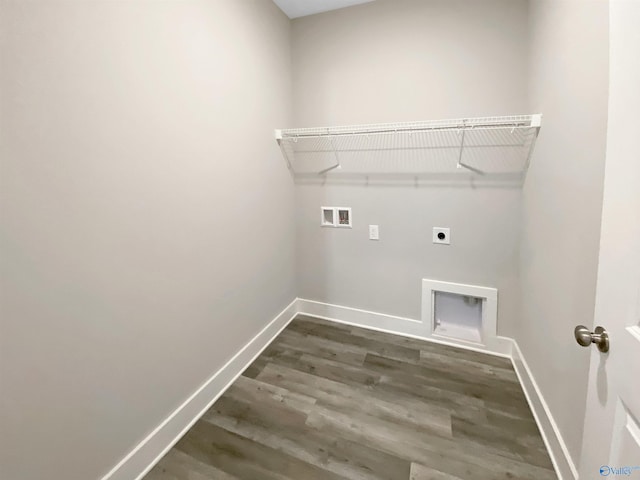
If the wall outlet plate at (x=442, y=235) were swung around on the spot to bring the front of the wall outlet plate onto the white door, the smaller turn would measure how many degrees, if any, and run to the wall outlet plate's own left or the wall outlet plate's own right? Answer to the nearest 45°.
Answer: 0° — it already faces it

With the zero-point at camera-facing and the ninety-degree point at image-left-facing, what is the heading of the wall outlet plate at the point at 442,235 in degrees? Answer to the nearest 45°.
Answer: approximately 0°

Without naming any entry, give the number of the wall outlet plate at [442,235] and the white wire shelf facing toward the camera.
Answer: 2

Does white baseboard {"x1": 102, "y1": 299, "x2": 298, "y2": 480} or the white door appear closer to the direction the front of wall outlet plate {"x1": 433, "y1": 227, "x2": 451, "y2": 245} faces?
the white door

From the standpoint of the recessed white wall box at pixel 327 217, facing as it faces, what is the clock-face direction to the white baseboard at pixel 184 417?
The white baseboard is roughly at 1 o'clock from the recessed white wall box.

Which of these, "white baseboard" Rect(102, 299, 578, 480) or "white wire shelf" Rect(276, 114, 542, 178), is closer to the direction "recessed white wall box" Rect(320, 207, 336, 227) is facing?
the white baseboard

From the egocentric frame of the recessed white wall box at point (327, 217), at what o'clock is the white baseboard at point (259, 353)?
The white baseboard is roughly at 1 o'clock from the recessed white wall box.

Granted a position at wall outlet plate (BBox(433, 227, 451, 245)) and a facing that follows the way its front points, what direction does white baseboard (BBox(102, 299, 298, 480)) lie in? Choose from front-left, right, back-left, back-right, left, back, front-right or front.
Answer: front-right

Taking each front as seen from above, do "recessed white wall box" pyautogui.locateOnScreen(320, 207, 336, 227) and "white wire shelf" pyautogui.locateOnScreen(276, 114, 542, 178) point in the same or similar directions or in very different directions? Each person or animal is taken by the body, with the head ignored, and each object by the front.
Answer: same or similar directions

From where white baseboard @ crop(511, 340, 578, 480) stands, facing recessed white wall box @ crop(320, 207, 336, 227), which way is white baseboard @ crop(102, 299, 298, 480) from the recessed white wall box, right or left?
left

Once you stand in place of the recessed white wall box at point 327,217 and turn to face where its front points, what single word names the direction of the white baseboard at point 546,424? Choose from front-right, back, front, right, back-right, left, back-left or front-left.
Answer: front-left

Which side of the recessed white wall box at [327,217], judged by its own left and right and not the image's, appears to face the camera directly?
front
